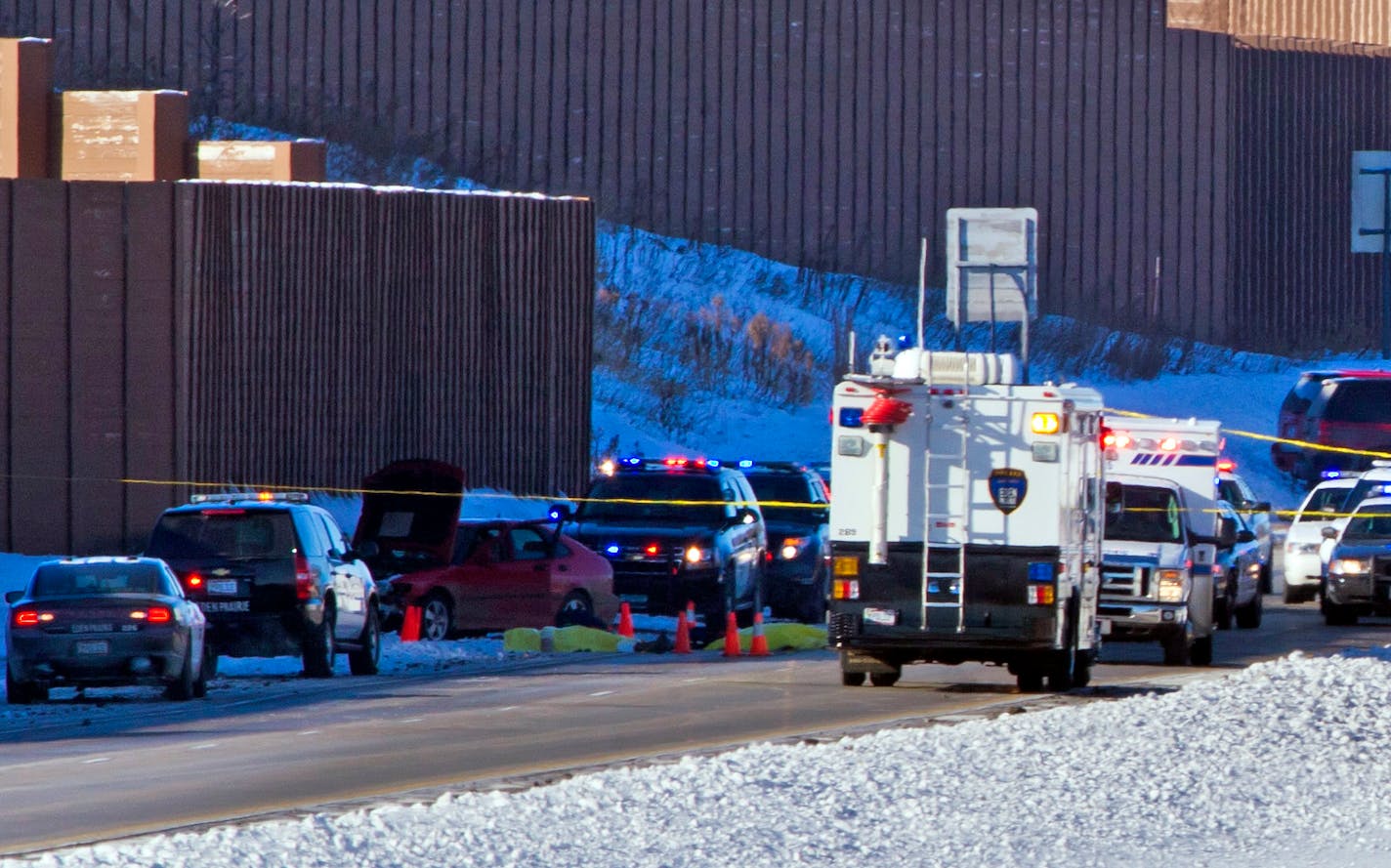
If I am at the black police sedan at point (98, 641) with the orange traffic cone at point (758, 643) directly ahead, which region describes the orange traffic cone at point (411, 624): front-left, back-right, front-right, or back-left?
front-left

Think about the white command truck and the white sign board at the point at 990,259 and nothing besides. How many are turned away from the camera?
2

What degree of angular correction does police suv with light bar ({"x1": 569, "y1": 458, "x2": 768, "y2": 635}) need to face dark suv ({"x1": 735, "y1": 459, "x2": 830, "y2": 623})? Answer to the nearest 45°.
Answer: approximately 135° to its left

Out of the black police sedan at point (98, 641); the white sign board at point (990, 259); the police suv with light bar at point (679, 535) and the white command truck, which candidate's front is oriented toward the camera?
the police suv with light bar

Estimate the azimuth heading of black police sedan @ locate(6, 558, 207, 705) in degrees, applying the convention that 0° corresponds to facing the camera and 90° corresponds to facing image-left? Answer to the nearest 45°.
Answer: approximately 180°

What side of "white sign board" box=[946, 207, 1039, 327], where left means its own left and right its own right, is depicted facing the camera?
back

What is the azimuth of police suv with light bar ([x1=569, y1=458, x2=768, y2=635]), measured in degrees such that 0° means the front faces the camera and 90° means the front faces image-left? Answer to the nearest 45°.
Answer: approximately 0°

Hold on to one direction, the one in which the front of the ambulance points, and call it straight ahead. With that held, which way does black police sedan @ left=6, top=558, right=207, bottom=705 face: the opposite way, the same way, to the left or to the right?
the opposite way

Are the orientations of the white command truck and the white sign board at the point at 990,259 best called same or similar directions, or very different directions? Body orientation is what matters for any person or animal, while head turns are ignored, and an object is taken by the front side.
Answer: same or similar directions

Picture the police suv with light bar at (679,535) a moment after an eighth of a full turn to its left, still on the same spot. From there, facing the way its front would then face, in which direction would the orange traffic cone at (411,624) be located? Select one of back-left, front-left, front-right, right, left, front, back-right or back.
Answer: right

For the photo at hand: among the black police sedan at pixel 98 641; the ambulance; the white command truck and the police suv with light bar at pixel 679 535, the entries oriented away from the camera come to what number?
2

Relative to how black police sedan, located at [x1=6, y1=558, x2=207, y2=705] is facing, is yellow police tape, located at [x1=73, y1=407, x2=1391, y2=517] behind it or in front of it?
in front

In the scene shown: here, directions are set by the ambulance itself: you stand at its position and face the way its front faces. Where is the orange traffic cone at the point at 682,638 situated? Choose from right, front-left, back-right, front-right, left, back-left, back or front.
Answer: right

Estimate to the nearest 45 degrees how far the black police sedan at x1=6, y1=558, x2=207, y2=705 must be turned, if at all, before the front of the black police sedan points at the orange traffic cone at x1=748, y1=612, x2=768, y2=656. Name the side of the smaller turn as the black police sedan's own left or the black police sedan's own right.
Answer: approximately 45° to the black police sedan's own right

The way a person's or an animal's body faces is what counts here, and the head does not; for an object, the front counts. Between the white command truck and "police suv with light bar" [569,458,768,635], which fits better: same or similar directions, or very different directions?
very different directions

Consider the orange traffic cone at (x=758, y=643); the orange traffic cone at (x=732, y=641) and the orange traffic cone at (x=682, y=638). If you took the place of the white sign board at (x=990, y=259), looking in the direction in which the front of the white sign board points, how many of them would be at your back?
3

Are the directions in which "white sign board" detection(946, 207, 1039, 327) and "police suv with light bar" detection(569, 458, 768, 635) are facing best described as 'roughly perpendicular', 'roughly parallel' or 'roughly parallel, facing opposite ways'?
roughly parallel, facing opposite ways
